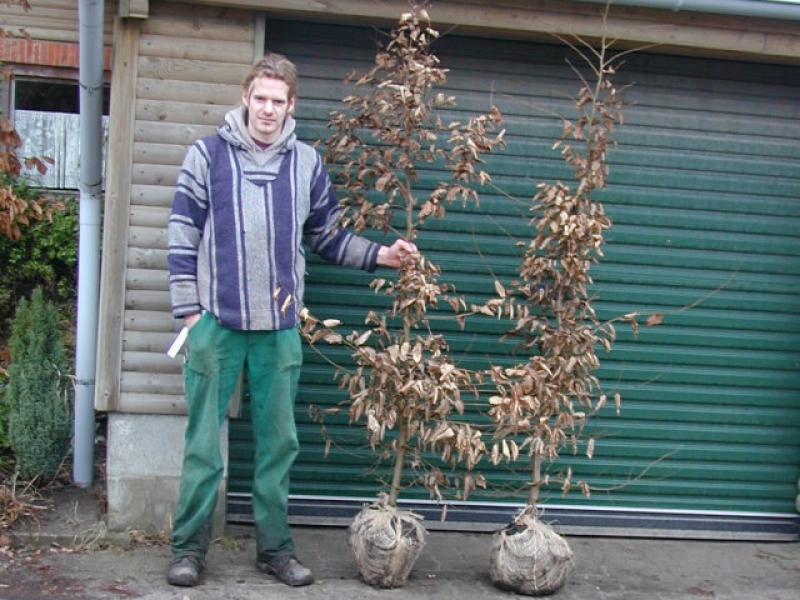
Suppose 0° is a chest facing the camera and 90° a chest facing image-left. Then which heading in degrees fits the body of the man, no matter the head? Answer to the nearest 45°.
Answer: approximately 0°

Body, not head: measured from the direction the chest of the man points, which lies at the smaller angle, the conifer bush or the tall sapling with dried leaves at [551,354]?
the tall sapling with dried leaves

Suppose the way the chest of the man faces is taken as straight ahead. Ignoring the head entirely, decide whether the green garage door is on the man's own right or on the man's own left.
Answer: on the man's own left

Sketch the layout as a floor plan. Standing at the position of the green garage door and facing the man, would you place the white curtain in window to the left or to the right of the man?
right

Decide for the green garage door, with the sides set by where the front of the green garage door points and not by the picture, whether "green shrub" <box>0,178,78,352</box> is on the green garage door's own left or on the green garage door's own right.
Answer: on the green garage door's own right

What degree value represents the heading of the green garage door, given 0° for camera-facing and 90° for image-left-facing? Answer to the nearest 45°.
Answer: approximately 0°

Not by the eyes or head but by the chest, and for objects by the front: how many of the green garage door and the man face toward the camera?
2
